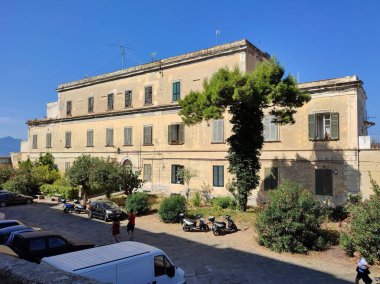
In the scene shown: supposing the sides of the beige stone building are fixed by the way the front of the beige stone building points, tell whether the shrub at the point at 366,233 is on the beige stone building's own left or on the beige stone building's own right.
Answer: on the beige stone building's own left

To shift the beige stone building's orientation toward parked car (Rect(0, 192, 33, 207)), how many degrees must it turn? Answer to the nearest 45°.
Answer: approximately 45° to its right

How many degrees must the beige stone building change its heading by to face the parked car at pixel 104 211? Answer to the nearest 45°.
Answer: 0° — it already faces it

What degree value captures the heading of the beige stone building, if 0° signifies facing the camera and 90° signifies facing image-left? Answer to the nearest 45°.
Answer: approximately 45°
